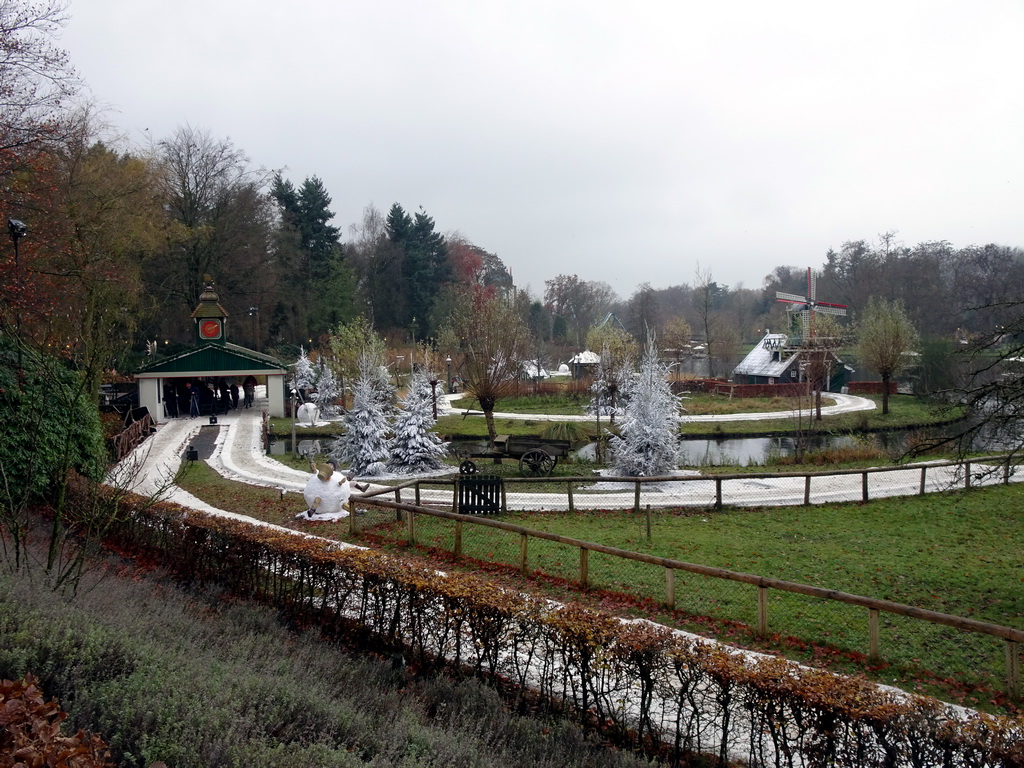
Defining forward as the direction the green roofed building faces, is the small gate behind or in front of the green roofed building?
in front

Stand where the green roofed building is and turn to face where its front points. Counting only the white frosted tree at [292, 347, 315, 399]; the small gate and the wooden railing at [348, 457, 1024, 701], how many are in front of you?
2

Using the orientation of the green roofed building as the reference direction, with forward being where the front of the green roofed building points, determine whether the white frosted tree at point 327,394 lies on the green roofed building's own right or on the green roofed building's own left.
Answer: on the green roofed building's own left

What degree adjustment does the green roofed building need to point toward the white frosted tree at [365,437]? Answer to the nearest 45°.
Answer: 0° — it already faces it

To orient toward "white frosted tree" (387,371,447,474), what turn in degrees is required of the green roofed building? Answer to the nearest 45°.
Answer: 0° — it already faces it

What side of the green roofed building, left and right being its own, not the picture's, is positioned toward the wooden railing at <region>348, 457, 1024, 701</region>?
front

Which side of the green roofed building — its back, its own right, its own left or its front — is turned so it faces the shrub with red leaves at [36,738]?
front

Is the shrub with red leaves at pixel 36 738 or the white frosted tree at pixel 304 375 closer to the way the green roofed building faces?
the shrub with red leaves

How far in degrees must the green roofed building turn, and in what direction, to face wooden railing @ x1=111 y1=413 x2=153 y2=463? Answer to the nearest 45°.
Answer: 0° — it already faces it

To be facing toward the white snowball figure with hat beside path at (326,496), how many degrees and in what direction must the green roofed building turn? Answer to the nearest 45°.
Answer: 0° — it already faces it

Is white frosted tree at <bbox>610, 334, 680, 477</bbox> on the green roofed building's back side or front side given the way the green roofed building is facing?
on the front side
